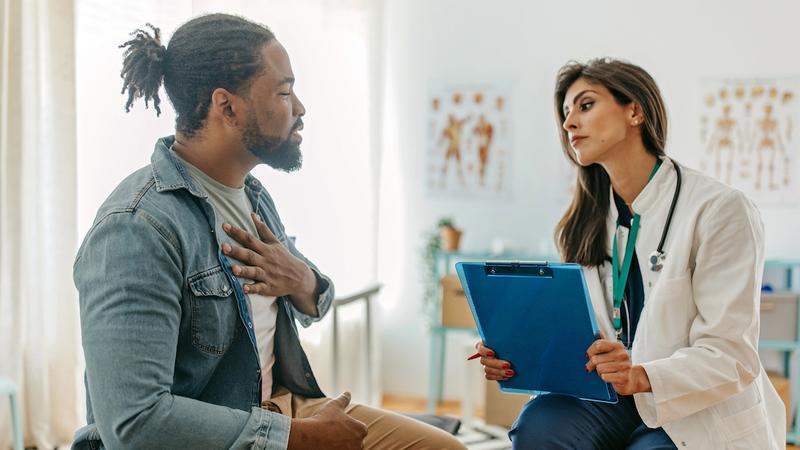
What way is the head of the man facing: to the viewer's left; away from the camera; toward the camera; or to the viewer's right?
to the viewer's right

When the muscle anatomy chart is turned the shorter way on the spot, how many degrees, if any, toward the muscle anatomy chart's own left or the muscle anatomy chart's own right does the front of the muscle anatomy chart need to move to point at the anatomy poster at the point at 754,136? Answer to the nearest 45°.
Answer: approximately 90° to the muscle anatomy chart's own left

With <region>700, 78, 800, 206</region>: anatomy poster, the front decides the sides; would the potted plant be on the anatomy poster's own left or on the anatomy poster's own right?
on the anatomy poster's own right

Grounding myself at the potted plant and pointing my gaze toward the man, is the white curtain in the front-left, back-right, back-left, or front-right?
front-right

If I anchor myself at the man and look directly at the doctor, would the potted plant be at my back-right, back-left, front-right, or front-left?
front-left

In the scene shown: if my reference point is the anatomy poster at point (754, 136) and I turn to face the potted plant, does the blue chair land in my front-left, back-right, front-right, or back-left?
front-left

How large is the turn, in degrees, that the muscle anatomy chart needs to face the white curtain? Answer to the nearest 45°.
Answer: approximately 45° to its right

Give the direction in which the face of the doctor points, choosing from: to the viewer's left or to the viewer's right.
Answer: to the viewer's left

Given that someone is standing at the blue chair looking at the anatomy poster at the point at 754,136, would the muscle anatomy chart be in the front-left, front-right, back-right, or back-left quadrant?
front-left

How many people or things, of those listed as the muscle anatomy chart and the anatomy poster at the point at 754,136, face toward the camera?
2

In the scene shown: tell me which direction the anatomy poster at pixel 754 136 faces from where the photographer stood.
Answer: facing the viewer

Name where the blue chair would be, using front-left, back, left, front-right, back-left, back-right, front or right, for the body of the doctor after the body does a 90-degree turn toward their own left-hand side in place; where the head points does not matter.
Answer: back-right

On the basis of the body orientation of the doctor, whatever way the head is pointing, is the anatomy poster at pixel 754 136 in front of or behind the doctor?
behind

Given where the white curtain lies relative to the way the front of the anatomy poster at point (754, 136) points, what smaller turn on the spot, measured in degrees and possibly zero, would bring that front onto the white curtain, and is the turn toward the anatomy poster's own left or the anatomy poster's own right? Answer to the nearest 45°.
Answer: approximately 45° to the anatomy poster's own right

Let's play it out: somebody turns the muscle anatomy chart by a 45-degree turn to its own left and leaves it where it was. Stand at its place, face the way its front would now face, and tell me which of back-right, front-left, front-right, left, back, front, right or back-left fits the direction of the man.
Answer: front-right
